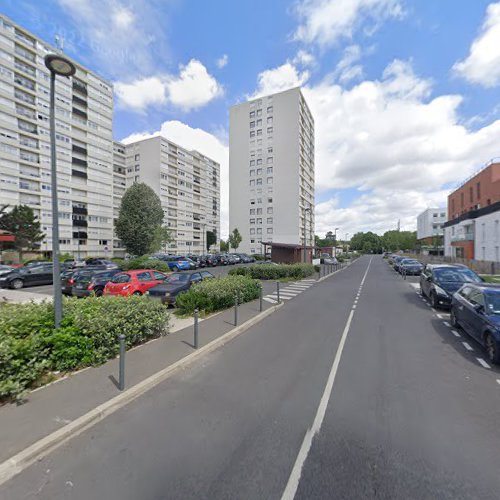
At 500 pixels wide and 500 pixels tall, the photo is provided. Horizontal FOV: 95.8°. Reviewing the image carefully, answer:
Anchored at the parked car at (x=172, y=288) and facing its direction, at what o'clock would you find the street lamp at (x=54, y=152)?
The street lamp is roughly at 11 o'clock from the parked car.

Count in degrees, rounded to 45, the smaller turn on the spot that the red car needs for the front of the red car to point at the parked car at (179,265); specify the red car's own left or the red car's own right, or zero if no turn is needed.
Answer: approximately 135° to the red car's own right

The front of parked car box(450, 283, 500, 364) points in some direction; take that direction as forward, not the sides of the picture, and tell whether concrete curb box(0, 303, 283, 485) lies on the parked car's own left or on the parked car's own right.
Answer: on the parked car's own right

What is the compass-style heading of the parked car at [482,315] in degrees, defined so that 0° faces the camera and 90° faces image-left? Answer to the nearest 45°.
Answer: approximately 315°

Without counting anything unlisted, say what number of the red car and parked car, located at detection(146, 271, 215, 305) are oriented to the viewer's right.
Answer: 0

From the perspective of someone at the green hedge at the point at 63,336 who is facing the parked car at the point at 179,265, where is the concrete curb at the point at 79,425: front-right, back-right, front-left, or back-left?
back-right

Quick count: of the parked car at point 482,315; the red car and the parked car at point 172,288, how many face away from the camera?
0

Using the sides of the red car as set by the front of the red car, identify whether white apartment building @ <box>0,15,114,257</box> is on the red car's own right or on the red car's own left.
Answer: on the red car's own right

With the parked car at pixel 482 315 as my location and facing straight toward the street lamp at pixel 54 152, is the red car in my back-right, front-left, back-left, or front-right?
front-right

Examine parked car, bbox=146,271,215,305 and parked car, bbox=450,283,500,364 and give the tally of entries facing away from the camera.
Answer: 0

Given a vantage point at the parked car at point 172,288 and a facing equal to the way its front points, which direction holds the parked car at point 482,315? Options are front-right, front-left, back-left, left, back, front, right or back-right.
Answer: left
